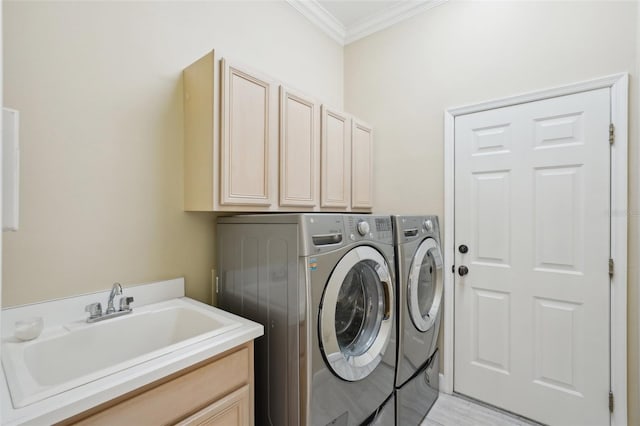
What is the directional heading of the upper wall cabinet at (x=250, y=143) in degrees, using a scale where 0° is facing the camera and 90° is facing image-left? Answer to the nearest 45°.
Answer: approximately 315°

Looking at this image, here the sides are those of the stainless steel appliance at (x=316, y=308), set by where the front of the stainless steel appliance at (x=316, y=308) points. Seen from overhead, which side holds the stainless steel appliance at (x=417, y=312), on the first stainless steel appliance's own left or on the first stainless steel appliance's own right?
on the first stainless steel appliance's own left

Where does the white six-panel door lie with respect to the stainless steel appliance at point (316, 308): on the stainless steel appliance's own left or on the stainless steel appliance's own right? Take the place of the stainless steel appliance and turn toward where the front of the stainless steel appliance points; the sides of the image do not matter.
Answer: on the stainless steel appliance's own left

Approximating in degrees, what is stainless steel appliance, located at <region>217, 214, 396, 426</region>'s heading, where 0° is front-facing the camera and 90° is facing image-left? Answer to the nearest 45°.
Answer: approximately 315°
